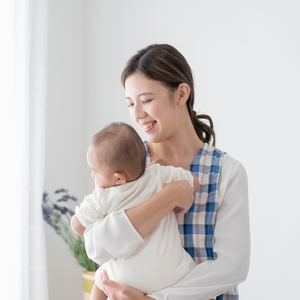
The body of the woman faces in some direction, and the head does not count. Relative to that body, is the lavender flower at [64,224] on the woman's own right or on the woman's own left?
on the woman's own right

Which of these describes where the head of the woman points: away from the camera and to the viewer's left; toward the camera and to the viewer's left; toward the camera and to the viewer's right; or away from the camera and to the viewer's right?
toward the camera and to the viewer's left

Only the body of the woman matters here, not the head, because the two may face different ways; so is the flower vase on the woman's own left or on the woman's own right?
on the woman's own right

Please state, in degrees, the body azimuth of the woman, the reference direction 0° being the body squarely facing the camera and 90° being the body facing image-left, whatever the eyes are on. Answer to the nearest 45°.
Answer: approximately 45°

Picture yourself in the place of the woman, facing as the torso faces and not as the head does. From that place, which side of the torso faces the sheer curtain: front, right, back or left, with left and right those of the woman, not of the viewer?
right
